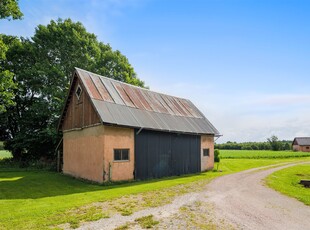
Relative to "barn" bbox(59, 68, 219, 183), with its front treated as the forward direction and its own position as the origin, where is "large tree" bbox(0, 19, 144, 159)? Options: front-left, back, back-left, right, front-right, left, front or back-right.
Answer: back

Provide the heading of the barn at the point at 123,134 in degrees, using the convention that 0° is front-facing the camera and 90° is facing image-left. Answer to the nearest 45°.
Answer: approximately 315°
